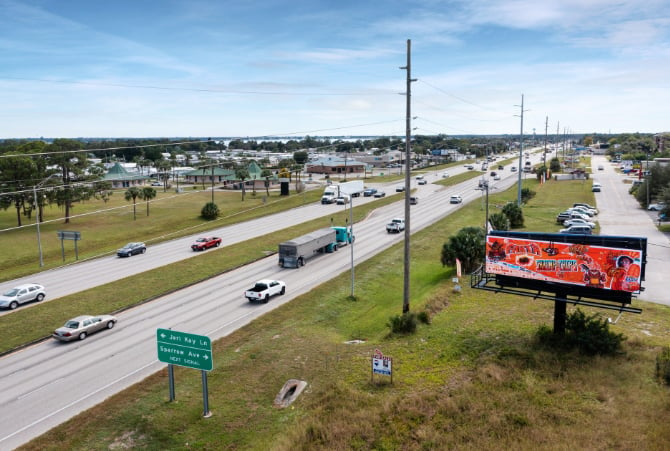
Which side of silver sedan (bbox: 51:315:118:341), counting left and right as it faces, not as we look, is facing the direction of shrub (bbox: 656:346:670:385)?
right

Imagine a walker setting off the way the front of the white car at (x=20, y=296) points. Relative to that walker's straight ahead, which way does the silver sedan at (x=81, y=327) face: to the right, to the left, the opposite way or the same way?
the opposite way

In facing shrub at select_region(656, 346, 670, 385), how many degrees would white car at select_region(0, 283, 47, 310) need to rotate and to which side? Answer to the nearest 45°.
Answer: approximately 90° to its left

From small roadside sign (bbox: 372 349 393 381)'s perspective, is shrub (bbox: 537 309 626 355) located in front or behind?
behind

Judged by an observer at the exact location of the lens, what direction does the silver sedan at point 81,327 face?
facing away from the viewer and to the right of the viewer

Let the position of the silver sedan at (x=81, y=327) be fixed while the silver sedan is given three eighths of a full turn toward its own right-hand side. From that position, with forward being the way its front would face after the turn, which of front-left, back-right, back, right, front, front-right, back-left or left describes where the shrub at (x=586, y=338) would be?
front-left

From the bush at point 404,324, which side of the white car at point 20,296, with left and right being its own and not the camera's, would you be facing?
left

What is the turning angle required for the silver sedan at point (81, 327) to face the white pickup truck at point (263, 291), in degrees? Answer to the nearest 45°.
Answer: approximately 45° to its right

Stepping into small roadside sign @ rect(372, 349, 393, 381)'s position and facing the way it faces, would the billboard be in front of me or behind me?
behind

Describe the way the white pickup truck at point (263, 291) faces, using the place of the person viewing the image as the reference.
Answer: facing away from the viewer and to the right of the viewer

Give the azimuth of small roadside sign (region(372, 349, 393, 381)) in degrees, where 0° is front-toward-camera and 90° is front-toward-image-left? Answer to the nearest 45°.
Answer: approximately 45°

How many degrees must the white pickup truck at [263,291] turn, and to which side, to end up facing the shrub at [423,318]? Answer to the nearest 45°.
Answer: approximately 90° to its right

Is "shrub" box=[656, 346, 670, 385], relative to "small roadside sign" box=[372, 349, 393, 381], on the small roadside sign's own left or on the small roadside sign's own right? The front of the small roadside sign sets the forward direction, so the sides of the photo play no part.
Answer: on the small roadside sign's own left
